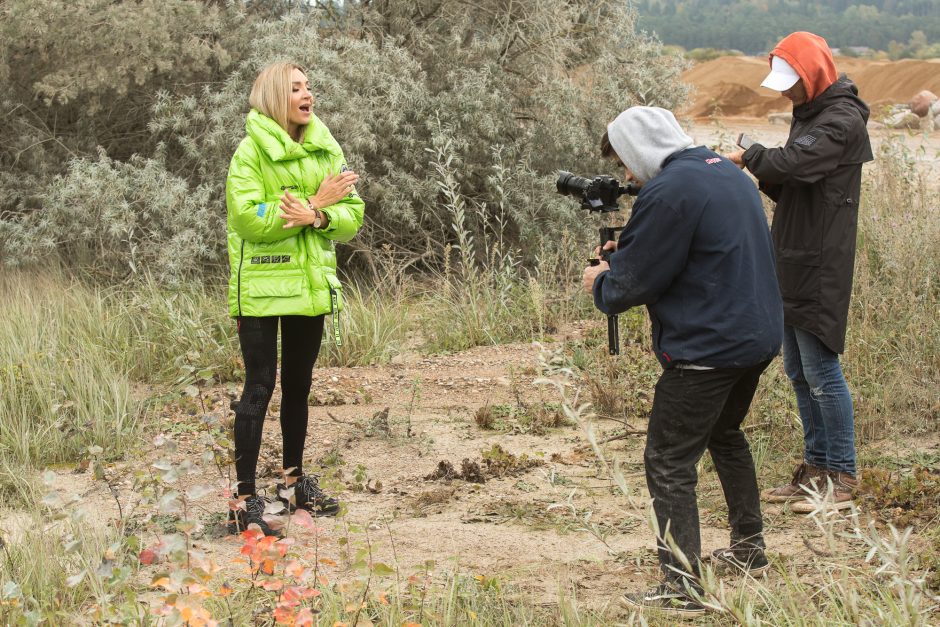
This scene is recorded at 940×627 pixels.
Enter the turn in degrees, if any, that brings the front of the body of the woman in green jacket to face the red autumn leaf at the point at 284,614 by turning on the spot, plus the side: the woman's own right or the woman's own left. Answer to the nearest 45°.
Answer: approximately 45° to the woman's own right

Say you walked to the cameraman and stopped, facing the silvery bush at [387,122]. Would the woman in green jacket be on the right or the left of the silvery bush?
left

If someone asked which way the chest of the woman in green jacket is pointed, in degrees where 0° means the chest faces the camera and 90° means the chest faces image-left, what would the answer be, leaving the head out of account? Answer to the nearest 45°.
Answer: approximately 315°

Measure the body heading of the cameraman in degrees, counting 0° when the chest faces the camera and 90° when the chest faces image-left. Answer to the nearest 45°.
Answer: approximately 135°

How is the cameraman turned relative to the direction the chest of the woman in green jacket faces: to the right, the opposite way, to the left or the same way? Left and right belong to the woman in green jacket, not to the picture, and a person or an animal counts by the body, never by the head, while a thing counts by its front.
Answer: the opposite way

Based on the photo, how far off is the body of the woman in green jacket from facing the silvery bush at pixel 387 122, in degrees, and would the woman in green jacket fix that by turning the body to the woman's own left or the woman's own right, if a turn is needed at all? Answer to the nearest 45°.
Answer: approximately 135° to the woman's own left

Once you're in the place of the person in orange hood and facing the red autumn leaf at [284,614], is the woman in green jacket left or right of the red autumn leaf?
right

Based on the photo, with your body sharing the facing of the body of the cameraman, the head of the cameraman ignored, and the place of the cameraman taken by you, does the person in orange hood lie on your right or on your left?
on your right

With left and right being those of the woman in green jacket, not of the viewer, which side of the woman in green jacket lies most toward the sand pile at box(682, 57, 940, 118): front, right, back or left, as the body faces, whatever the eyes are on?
left

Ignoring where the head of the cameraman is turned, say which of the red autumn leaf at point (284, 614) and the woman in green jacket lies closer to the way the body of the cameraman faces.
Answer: the woman in green jacket

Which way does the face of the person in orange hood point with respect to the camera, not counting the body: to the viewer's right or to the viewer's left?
to the viewer's left

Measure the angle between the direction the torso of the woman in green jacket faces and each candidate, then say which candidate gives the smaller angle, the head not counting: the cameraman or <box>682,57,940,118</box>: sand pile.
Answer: the cameraman

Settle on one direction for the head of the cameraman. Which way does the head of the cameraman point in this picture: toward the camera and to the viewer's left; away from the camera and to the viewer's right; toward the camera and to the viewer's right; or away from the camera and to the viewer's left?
away from the camera and to the viewer's left
